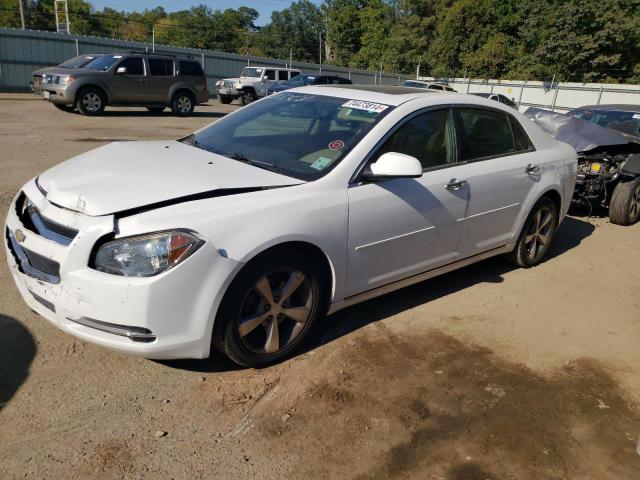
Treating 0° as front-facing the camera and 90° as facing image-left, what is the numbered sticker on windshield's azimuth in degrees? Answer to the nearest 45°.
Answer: approximately 45°

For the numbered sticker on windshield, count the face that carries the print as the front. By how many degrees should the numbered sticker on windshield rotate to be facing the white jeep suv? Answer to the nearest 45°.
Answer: approximately 135° to its right

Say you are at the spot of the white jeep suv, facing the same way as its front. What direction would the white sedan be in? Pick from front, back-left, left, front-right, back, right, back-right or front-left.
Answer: front-left

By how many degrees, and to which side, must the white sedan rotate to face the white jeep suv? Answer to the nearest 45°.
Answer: approximately 135° to its right

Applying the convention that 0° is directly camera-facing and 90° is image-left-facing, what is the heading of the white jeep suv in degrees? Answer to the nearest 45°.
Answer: approximately 45°

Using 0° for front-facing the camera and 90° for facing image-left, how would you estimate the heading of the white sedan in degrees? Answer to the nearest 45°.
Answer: approximately 45°

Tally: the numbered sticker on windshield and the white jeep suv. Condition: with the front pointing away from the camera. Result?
0
